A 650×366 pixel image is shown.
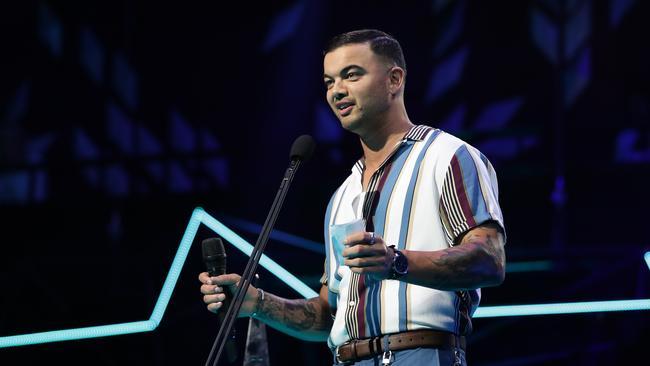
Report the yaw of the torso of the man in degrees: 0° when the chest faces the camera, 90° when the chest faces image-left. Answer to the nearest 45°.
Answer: approximately 45°

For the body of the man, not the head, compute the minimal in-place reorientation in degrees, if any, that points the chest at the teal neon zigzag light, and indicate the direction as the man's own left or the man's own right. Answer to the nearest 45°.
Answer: approximately 90° to the man's own right
